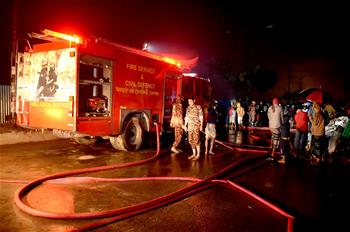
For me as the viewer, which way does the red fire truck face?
facing away from the viewer and to the right of the viewer

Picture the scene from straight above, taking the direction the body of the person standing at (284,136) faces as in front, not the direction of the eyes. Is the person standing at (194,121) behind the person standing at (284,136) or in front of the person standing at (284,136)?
in front

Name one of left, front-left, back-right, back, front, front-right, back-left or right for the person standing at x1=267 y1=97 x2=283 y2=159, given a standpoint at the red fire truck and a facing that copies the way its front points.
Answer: front-right

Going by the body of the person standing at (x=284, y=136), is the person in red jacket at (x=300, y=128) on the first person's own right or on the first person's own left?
on the first person's own right

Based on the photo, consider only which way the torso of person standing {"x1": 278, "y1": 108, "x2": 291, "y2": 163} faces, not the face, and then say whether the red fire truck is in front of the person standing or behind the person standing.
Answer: in front

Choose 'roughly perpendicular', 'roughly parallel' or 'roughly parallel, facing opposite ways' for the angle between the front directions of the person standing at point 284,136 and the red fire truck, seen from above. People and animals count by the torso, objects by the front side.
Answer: roughly perpendicular

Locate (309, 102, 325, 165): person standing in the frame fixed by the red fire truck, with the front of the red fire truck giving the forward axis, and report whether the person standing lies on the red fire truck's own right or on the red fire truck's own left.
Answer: on the red fire truck's own right
